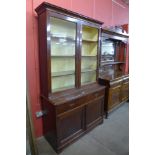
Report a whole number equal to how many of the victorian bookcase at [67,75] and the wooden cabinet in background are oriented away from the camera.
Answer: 0

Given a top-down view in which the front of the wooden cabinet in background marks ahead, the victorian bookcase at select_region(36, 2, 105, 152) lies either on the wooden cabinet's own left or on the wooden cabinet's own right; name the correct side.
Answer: on the wooden cabinet's own right

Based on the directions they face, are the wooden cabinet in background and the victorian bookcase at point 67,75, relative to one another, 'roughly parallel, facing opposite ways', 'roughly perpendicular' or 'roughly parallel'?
roughly parallel

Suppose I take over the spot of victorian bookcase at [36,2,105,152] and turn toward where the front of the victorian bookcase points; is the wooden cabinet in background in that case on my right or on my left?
on my left
